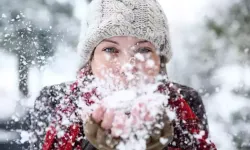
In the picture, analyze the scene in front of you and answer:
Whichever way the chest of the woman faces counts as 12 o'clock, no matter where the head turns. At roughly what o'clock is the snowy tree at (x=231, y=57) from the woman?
The snowy tree is roughly at 7 o'clock from the woman.

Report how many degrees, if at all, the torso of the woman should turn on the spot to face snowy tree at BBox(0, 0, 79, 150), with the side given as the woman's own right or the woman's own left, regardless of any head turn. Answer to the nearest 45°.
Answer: approximately 135° to the woman's own right

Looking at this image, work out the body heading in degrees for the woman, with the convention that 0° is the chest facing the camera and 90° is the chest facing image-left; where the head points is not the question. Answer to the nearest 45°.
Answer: approximately 0°
